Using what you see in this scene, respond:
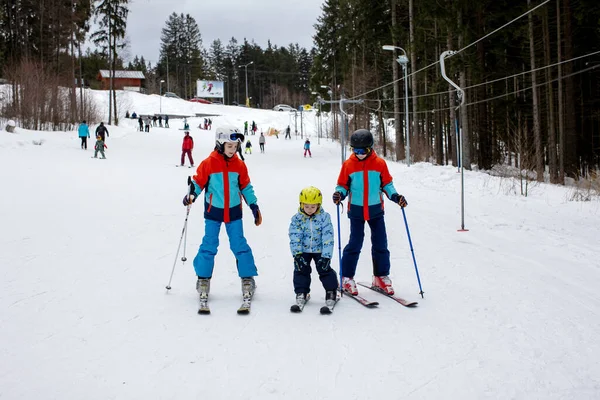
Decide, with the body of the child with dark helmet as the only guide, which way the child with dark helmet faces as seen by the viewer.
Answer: toward the camera

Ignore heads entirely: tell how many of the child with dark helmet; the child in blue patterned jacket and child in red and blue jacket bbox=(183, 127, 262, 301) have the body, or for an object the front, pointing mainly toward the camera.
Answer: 3

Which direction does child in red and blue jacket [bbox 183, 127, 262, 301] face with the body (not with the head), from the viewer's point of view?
toward the camera

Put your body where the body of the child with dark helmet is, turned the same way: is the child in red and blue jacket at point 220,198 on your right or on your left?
on your right
